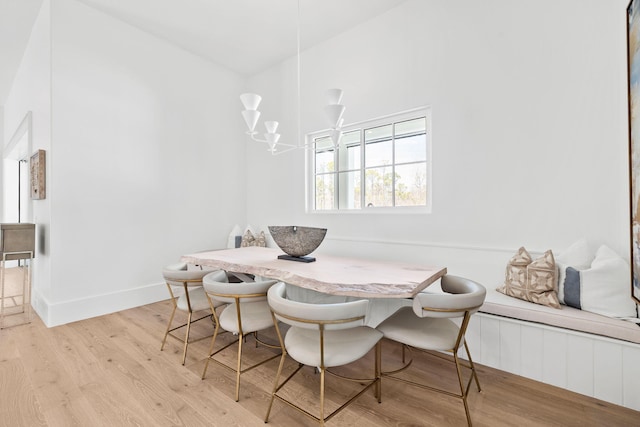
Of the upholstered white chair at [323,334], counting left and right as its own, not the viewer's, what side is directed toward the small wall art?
left

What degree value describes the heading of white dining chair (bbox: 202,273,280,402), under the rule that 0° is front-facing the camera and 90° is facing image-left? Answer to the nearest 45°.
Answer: approximately 225°

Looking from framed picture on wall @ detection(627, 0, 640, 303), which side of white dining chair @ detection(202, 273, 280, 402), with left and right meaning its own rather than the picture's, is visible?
right

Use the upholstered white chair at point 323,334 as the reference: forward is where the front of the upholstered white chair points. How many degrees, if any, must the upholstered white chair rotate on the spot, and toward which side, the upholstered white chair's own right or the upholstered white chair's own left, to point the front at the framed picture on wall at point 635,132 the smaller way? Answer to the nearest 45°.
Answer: approximately 45° to the upholstered white chair's own right

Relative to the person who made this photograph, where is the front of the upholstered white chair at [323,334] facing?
facing away from the viewer and to the right of the viewer
